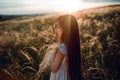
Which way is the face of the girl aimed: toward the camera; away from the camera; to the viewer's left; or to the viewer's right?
to the viewer's left

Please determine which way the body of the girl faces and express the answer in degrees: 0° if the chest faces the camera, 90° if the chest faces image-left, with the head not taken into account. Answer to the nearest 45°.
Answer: approximately 90°
